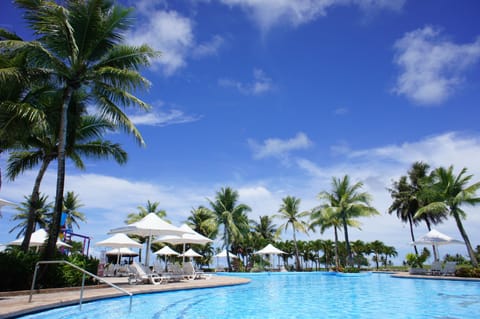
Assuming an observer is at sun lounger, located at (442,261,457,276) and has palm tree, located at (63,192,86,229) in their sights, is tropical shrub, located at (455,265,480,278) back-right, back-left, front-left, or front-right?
back-left

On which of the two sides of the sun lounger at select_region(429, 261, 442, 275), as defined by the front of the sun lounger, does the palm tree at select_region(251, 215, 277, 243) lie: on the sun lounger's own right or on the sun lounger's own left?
on the sun lounger's own right

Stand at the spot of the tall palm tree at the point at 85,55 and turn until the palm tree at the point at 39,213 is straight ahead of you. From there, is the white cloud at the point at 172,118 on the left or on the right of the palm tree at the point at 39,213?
right

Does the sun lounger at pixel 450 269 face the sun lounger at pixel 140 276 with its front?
yes

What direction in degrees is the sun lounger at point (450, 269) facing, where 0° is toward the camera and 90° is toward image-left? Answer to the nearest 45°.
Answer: approximately 45°

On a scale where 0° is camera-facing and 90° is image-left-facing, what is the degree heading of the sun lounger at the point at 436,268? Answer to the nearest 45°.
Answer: approximately 45°

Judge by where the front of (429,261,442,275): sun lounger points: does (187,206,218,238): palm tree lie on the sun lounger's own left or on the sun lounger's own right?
on the sun lounger's own right

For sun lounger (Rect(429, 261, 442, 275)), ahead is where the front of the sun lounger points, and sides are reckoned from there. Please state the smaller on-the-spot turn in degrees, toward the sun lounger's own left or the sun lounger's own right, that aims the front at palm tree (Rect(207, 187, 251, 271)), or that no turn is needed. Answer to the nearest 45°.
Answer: approximately 45° to the sun lounger's own right
